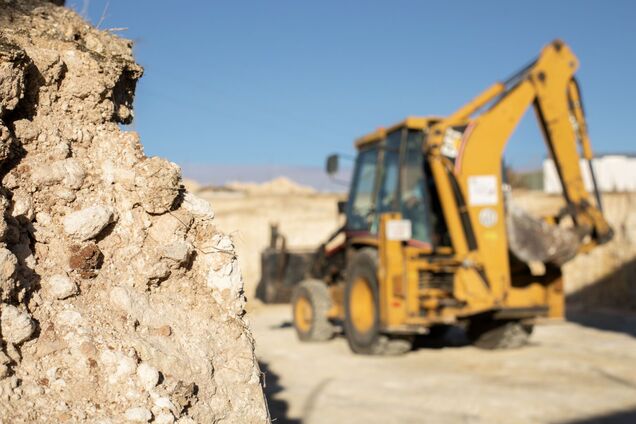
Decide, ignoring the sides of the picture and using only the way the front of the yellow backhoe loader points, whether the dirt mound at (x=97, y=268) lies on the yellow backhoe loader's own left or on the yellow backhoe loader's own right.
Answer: on the yellow backhoe loader's own left

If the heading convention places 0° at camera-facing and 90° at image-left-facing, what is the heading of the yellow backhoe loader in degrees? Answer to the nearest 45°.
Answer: approximately 135°

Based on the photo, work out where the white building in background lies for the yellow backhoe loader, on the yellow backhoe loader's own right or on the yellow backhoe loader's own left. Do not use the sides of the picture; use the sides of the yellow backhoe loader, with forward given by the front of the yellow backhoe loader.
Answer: on the yellow backhoe loader's own right

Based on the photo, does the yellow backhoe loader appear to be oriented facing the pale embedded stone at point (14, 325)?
no

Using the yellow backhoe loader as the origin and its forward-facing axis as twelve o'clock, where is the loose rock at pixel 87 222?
The loose rock is roughly at 8 o'clock from the yellow backhoe loader.
